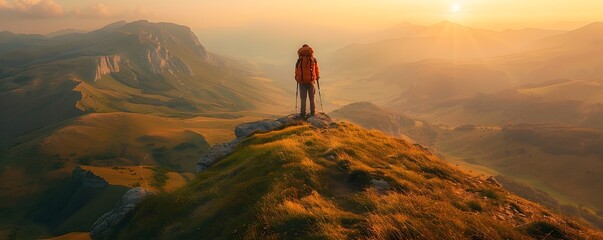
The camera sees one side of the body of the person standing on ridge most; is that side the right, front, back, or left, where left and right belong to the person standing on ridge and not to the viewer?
back

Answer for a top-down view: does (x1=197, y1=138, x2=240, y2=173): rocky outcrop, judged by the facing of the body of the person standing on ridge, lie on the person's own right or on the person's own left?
on the person's own left

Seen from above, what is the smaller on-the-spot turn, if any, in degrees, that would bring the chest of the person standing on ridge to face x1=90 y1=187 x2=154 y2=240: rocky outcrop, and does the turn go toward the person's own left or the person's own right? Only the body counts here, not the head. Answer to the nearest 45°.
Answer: approximately 135° to the person's own left
